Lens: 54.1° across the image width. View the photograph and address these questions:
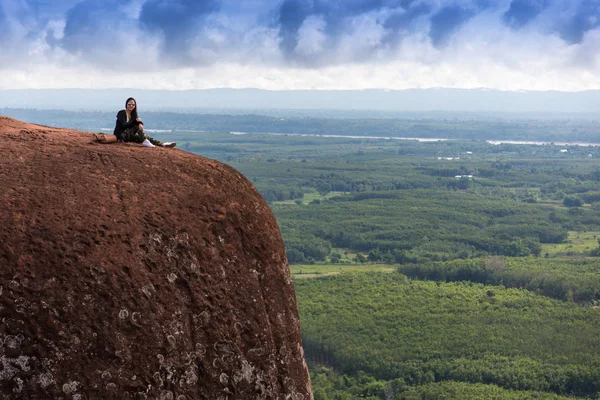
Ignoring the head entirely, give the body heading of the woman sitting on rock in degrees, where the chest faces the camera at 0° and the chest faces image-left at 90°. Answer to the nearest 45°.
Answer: approximately 315°

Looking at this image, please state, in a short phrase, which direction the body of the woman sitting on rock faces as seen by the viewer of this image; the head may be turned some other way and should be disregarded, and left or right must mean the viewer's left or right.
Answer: facing the viewer and to the right of the viewer
